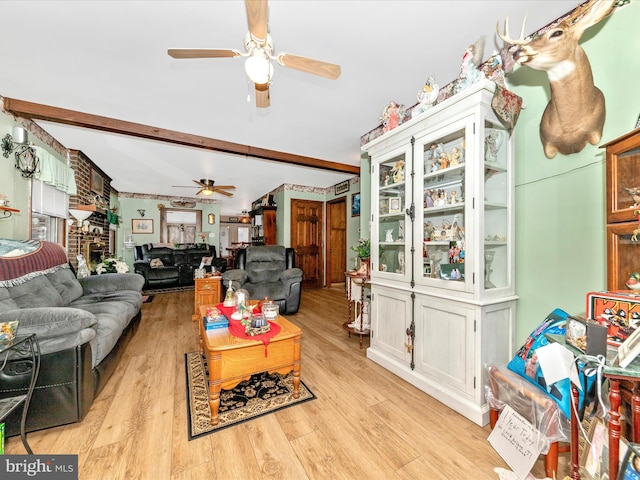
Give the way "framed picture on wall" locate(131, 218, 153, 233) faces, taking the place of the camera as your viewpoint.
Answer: facing the viewer

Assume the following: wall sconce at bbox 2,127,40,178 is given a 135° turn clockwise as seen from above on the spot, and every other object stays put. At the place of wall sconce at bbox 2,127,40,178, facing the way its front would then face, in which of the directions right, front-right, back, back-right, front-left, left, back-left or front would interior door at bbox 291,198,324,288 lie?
back

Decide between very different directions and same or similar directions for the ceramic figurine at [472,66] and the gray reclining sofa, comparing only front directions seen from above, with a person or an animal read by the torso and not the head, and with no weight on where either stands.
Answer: very different directions

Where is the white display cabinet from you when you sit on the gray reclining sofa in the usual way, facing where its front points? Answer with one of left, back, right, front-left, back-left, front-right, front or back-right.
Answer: front

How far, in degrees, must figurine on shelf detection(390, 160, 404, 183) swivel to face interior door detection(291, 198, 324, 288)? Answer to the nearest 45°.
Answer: approximately 90° to its right

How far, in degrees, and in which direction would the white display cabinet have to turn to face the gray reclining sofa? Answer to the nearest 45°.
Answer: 0° — it already faces it

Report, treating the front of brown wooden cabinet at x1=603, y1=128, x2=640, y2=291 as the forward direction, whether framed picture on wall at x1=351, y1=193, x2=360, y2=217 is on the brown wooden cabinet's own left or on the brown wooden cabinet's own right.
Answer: on the brown wooden cabinet's own right

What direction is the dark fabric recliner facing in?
toward the camera

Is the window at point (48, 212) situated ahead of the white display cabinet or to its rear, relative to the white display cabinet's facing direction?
ahead

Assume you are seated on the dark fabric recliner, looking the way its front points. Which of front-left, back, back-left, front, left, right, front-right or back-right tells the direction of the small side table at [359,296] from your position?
front-left

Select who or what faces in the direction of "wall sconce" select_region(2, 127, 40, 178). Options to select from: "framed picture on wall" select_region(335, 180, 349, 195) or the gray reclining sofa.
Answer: the framed picture on wall

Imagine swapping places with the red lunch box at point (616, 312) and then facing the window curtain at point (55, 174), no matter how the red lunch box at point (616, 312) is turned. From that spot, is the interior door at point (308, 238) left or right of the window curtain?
right

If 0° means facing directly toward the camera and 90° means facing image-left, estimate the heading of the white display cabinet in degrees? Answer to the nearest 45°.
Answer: approximately 45°

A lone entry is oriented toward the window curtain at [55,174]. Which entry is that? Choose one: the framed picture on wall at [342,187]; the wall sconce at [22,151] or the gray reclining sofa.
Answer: the framed picture on wall

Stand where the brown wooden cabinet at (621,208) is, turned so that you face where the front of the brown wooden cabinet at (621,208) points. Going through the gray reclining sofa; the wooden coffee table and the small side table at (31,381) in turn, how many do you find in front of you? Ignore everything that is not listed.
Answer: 3

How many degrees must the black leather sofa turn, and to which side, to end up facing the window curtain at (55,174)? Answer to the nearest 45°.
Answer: approximately 45° to its right

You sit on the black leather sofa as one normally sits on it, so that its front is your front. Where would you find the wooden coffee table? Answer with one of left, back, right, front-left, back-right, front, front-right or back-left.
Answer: front

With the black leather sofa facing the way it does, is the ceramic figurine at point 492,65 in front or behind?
in front
